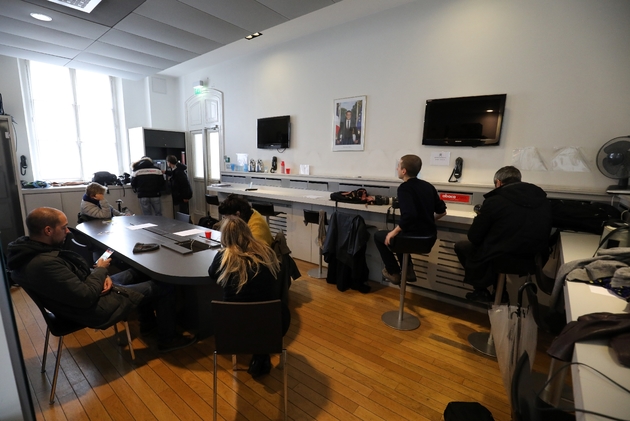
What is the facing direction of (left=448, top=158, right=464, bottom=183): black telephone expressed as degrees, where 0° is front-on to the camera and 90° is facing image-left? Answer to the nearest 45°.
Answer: approximately 45°

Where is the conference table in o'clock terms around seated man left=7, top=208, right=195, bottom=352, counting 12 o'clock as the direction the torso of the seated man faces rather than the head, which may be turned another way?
The conference table is roughly at 11 o'clock from the seated man.

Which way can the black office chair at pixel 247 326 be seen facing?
away from the camera

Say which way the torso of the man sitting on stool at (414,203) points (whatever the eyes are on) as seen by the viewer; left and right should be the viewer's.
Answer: facing away from the viewer and to the left of the viewer

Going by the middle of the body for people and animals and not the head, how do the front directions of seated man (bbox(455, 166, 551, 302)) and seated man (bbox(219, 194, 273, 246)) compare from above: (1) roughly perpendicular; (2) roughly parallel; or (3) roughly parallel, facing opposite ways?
roughly perpendicular

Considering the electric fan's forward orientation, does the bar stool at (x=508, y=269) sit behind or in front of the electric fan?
in front

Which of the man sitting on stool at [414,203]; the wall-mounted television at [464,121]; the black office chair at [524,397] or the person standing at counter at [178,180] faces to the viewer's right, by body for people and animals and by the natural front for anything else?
the black office chair

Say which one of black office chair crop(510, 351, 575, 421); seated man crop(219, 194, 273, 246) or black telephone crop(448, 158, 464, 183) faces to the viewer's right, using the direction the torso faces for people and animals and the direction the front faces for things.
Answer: the black office chair

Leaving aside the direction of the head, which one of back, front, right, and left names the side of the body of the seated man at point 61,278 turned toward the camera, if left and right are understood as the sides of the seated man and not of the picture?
right

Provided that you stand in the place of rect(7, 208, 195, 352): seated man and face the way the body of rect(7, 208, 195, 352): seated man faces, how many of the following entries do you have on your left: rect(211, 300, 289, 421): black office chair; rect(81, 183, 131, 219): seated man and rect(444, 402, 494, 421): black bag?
1

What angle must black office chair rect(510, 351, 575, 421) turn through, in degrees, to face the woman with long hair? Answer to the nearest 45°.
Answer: approximately 180°

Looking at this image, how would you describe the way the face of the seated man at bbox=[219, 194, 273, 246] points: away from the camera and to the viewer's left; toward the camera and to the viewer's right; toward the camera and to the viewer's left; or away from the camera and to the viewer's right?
away from the camera and to the viewer's left

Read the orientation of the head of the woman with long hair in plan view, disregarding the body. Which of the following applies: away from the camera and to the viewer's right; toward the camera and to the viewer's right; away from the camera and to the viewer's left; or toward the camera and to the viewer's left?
away from the camera and to the viewer's left

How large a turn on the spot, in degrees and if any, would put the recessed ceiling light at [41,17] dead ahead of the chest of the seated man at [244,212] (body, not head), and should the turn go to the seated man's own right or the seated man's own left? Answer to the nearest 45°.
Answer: approximately 45° to the seated man's own right

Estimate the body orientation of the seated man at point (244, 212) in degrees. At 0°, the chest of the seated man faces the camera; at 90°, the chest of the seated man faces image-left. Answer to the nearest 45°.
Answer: approximately 90°

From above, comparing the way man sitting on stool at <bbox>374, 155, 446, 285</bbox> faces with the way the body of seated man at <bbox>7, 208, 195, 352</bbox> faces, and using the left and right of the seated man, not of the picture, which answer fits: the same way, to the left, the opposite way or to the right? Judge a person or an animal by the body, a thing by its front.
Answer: to the left

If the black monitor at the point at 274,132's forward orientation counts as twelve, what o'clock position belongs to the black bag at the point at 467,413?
The black bag is roughly at 10 o'clock from the black monitor.
